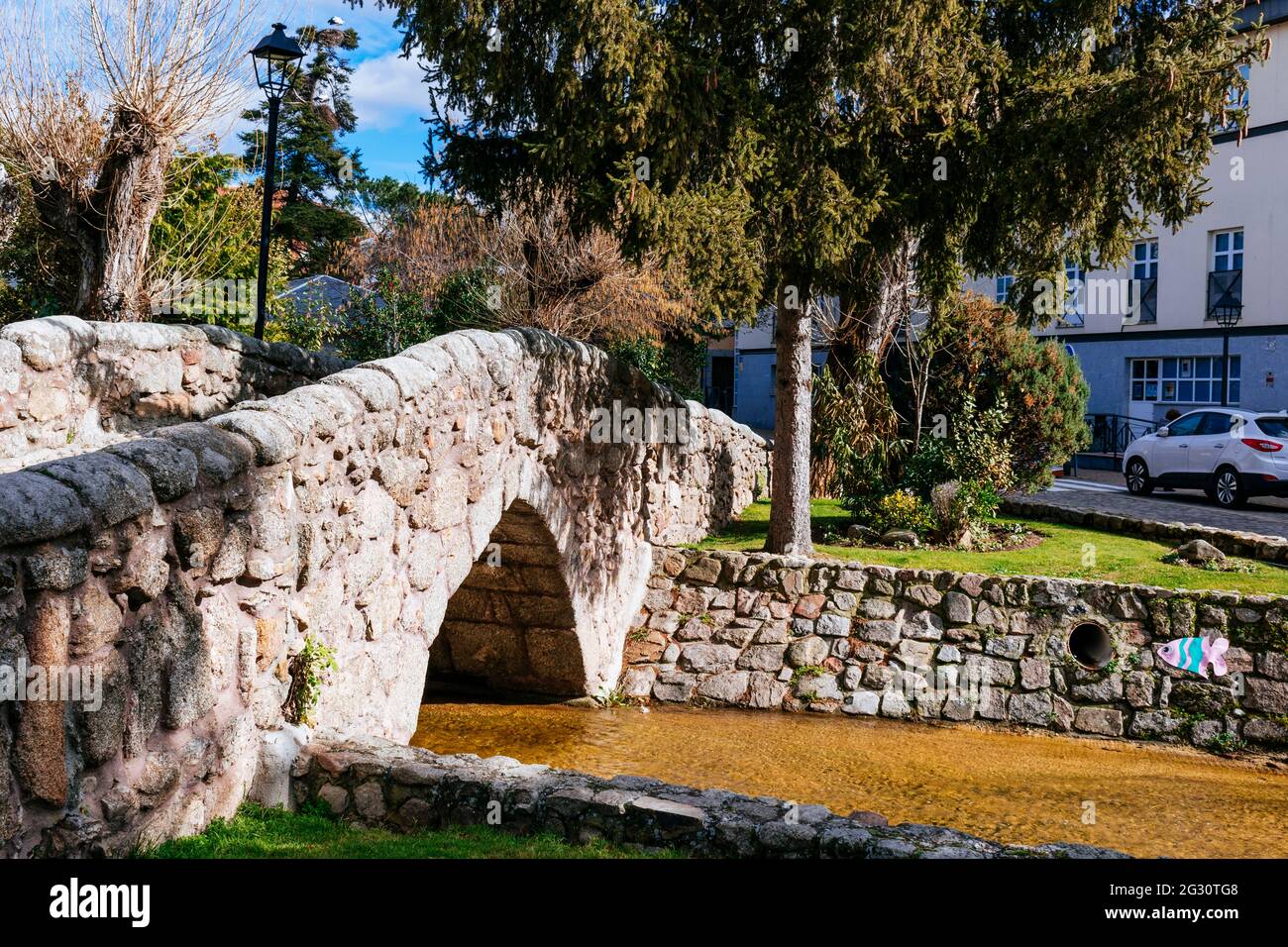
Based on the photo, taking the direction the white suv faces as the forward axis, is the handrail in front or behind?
in front

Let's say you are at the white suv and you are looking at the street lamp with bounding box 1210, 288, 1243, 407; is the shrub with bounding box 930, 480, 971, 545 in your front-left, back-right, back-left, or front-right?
back-left

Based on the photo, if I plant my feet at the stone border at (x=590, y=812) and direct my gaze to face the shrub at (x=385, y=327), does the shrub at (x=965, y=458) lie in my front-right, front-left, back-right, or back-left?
front-right

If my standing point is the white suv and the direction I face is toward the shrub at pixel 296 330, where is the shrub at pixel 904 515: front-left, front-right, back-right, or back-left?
front-left

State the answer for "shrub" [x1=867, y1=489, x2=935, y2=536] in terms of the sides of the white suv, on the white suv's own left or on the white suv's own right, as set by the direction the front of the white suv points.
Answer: on the white suv's own left

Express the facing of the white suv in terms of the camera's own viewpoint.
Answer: facing away from the viewer and to the left of the viewer

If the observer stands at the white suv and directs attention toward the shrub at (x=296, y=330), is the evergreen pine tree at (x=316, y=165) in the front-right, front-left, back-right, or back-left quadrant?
front-right

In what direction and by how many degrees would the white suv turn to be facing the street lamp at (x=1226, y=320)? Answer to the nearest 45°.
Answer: approximately 45° to its right
